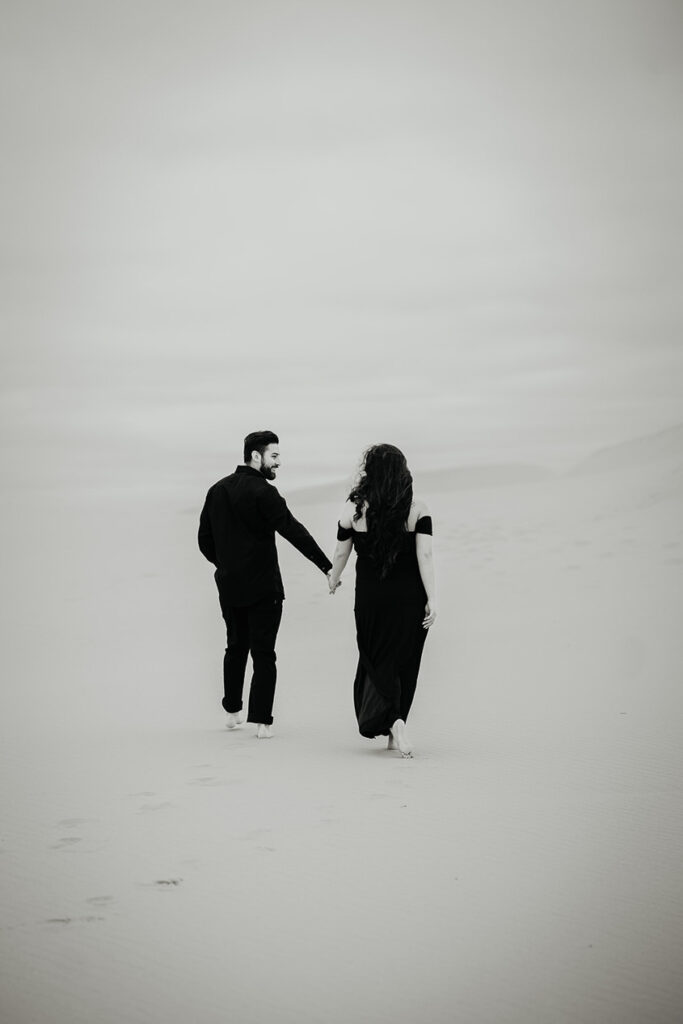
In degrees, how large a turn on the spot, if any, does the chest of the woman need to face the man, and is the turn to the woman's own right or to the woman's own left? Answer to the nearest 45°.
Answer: approximately 45° to the woman's own left

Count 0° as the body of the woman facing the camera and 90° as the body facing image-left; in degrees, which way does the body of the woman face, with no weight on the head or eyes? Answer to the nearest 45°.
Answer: approximately 180°

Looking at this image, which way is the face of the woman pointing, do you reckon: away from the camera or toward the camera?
away from the camera

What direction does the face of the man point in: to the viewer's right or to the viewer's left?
to the viewer's right
